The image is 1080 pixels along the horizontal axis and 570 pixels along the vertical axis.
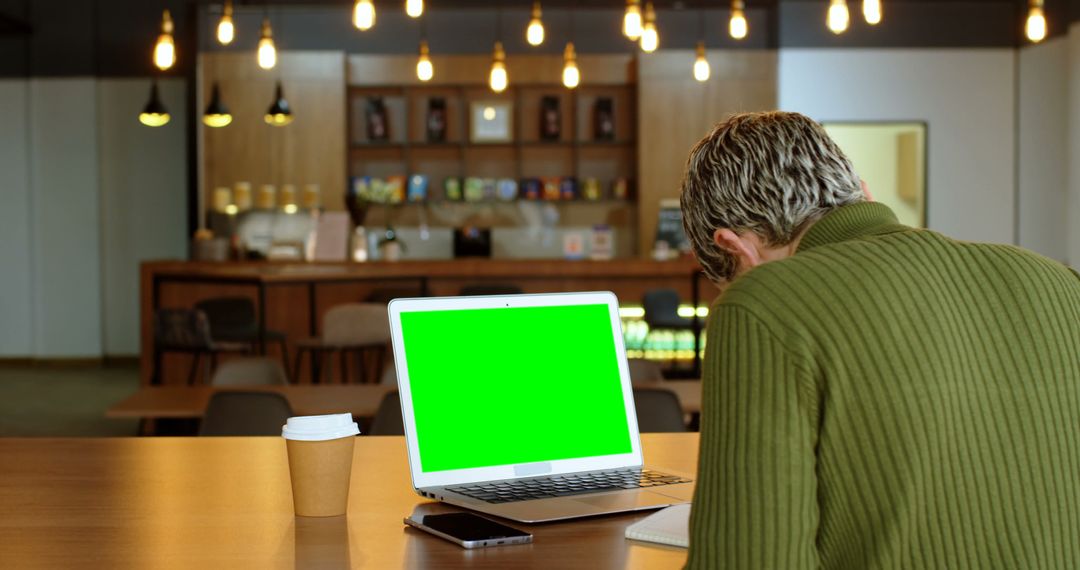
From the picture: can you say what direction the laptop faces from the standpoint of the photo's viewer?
facing the viewer and to the right of the viewer

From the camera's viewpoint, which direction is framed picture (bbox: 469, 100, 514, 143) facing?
toward the camera

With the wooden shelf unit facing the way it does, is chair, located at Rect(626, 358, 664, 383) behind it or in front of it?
in front

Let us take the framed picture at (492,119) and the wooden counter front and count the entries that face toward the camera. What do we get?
2

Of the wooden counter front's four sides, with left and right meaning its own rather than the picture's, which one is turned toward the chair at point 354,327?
front

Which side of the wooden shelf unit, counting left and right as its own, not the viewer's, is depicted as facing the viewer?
front

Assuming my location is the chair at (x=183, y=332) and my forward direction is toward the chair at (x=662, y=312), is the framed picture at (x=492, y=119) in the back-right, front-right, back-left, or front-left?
front-left

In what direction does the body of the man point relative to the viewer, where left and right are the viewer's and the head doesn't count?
facing away from the viewer and to the left of the viewer

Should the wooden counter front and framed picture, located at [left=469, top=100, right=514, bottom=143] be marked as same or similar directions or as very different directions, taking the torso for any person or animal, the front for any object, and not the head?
same or similar directions

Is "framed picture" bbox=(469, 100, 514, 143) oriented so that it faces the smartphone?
yes

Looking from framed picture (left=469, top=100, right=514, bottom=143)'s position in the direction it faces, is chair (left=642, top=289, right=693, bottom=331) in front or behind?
in front

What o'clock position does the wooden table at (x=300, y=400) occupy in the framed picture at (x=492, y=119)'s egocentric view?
The wooden table is roughly at 12 o'clock from the framed picture.

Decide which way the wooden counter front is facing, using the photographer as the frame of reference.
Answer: facing the viewer

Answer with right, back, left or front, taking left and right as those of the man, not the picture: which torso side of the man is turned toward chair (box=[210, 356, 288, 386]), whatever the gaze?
front

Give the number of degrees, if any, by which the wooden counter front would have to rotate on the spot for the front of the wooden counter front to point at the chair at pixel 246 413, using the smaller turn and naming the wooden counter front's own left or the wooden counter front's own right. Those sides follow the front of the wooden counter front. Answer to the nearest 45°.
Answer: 0° — it already faces it

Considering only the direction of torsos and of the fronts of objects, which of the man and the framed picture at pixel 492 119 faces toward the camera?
the framed picture

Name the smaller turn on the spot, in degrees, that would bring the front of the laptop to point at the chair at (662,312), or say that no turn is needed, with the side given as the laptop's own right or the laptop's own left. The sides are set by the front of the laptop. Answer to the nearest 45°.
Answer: approximately 135° to the laptop's own left

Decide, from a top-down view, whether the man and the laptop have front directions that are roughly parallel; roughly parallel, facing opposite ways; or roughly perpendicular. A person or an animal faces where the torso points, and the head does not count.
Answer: roughly parallel, facing opposite ways

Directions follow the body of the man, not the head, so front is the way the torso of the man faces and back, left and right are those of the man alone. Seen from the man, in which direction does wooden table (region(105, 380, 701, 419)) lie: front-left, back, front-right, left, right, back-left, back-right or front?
front

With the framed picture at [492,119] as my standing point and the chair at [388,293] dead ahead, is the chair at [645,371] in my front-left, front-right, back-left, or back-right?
front-left
